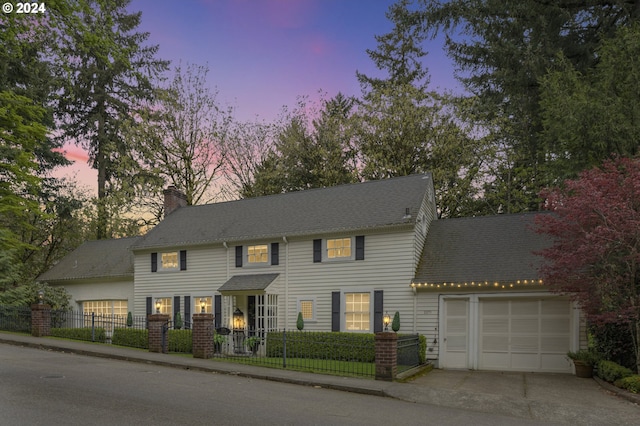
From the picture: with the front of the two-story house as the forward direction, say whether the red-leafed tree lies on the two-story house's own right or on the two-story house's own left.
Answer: on the two-story house's own left

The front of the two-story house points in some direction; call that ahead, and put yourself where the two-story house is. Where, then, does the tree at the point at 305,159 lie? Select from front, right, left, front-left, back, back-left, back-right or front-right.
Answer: back-right

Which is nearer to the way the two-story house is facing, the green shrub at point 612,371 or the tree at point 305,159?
the green shrub

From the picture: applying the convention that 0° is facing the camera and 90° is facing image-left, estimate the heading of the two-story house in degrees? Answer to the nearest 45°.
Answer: approximately 45°

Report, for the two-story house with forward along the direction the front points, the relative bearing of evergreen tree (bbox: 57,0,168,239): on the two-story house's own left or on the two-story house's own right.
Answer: on the two-story house's own right

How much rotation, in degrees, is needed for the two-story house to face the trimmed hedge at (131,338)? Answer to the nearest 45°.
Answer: approximately 45° to its right

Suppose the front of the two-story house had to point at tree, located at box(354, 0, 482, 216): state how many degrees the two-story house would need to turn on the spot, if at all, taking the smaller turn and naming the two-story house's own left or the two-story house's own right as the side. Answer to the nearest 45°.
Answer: approximately 135° to the two-story house's own right
